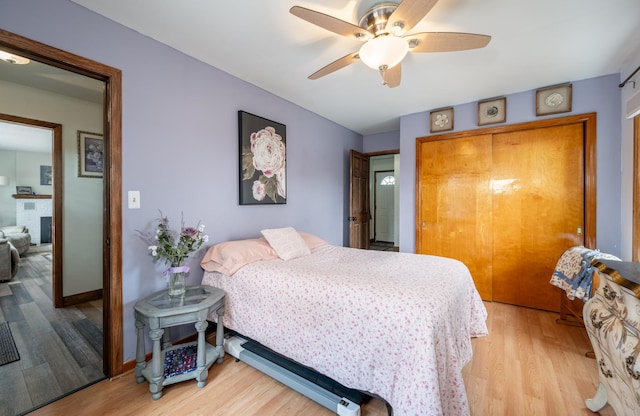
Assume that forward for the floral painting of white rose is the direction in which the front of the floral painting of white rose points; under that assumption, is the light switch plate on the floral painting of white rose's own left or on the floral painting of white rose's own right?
on the floral painting of white rose's own right

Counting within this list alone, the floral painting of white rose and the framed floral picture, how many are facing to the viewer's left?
0

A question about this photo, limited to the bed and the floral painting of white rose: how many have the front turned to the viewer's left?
0

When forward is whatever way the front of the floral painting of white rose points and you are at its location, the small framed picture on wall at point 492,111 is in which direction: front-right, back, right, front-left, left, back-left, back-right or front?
front-left

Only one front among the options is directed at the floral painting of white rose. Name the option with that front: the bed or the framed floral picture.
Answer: the framed floral picture

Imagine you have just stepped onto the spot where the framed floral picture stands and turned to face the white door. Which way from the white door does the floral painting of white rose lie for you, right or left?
right

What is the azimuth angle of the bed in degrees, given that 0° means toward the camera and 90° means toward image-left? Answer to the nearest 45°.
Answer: approximately 315°

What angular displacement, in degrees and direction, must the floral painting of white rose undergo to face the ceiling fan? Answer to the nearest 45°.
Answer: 0° — it already faces it

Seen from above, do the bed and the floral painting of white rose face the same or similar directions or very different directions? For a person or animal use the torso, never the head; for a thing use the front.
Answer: same or similar directions

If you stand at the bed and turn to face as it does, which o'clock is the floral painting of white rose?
The floral painting of white rose is roughly at 6 o'clock from the bed.

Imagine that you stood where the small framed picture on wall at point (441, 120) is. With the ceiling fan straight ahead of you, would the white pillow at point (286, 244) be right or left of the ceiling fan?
right

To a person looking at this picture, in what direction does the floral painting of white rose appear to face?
facing the viewer and to the right of the viewer

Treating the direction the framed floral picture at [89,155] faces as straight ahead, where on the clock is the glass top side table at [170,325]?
The glass top side table is roughly at 1 o'clock from the framed floral picture.

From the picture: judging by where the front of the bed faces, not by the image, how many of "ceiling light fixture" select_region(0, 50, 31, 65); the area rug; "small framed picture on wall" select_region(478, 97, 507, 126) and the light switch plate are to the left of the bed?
1

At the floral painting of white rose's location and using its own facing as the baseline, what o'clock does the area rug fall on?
The area rug is roughly at 4 o'clock from the floral painting of white rose.

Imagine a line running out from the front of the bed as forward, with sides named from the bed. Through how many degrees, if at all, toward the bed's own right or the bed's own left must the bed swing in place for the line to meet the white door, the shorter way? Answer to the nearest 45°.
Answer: approximately 135° to the bed's own left

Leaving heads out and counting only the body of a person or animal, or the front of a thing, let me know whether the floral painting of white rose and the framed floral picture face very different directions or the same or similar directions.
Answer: same or similar directions

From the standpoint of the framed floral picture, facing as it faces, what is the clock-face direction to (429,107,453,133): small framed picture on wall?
The small framed picture on wall is roughly at 12 o'clock from the framed floral picture.
